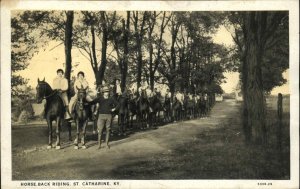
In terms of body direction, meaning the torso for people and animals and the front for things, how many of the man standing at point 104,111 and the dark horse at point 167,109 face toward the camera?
2

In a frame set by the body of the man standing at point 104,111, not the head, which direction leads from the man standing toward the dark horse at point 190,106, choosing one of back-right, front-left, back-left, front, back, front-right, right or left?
back-left

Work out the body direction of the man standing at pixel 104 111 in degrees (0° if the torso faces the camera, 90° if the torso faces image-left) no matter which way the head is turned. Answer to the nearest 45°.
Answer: approximately 0°

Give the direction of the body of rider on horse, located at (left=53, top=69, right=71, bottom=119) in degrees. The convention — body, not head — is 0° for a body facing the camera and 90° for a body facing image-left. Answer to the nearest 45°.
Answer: approximately 45°
